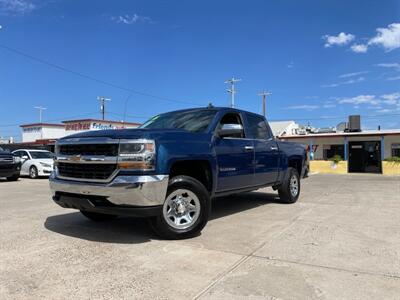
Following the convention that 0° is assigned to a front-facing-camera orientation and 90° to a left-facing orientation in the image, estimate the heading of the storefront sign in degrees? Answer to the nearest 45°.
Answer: approximately 0°

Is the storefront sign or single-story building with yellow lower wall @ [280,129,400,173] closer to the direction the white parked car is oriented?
the single-story building with yellow lower wall

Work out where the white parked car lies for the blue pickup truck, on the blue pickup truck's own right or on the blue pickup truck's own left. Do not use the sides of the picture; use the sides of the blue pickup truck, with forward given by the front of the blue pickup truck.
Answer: on the blue pickup truck's own right

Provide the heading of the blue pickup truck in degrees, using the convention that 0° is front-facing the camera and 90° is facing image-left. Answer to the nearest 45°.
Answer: approximately 45°

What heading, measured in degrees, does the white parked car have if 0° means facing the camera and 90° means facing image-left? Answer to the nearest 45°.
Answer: approximately 315°

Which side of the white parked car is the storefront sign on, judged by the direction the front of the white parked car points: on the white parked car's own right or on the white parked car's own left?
on the white parked car's own left

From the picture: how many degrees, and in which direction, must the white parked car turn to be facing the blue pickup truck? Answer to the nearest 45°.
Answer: approximately 45° to its right

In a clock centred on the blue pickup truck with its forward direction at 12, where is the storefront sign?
The storefront sign is roughly at 4 o'clock from the blue pickup truck.

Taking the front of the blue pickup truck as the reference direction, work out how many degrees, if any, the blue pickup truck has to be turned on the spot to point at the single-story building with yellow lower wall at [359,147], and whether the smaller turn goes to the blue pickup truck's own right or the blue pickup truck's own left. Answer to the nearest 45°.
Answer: approximately 180°

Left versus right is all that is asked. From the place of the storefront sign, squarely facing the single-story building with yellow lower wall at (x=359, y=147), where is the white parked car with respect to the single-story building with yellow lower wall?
right

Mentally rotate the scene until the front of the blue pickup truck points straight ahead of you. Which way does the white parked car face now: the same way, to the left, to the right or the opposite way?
to the left

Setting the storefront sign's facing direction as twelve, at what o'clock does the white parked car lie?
The white parked car is roughly at 12 o'clock from the storefront sign.

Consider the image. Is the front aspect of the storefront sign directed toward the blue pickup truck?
yes
